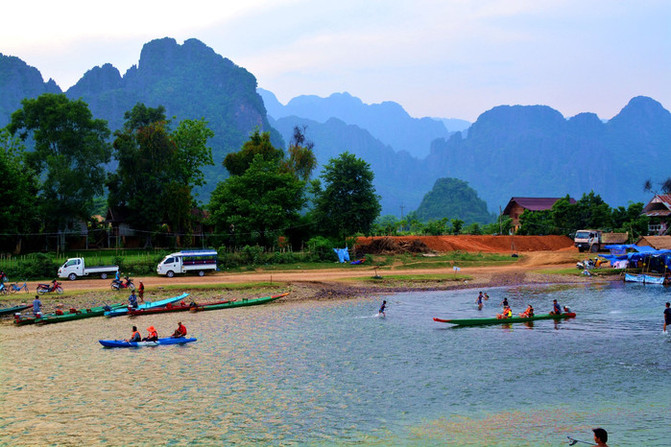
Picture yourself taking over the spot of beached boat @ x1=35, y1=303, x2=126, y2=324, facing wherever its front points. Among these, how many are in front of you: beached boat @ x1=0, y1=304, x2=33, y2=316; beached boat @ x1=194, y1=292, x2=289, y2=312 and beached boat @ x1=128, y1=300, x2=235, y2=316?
2

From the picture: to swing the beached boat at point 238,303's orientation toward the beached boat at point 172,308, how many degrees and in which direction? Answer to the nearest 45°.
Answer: approximately 180°

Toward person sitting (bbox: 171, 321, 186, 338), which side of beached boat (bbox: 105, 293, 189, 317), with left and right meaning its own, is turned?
right

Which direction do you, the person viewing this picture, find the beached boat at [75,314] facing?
facing to the right of the viewer

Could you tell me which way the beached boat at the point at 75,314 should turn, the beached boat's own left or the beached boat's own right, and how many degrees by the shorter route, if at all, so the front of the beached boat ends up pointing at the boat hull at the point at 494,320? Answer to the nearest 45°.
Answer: approximately 45° to the beached boat's own right

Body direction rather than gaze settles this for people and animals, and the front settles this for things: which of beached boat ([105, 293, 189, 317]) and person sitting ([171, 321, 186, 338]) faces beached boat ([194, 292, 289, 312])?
beached boat ([105, 293, 189, 317])

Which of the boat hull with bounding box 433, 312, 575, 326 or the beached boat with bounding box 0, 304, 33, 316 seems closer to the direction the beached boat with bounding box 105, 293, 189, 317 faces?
the boat hull

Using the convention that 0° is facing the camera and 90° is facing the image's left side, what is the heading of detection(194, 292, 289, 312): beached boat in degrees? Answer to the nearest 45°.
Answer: approximately 270°

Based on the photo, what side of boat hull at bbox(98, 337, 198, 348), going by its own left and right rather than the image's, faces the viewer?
left

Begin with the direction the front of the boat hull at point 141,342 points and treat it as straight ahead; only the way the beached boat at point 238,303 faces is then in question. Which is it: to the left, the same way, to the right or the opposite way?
the opposite way

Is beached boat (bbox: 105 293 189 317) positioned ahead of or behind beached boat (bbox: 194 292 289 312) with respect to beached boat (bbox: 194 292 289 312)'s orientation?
behind

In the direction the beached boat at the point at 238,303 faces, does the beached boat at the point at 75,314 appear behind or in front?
behind

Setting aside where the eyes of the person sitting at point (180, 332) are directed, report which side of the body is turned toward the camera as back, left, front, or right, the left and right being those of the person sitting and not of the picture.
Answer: left

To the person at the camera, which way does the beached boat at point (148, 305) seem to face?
facing to the right of the viewer
